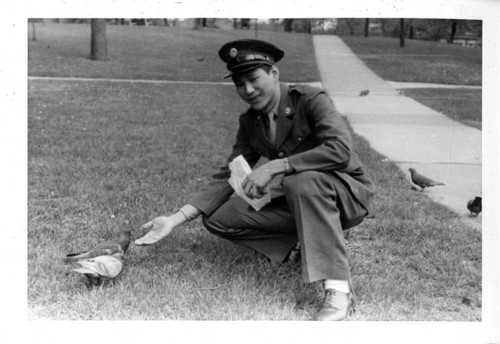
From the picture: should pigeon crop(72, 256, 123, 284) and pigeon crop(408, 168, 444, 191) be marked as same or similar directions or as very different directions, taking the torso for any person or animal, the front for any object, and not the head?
very different directions

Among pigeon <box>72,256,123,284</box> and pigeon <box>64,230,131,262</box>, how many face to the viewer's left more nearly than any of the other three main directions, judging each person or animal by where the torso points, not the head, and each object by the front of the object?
0

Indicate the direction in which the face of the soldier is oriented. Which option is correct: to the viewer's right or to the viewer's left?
to the viewer's left

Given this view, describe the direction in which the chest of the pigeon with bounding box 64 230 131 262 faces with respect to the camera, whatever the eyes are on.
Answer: to the viewer's right
